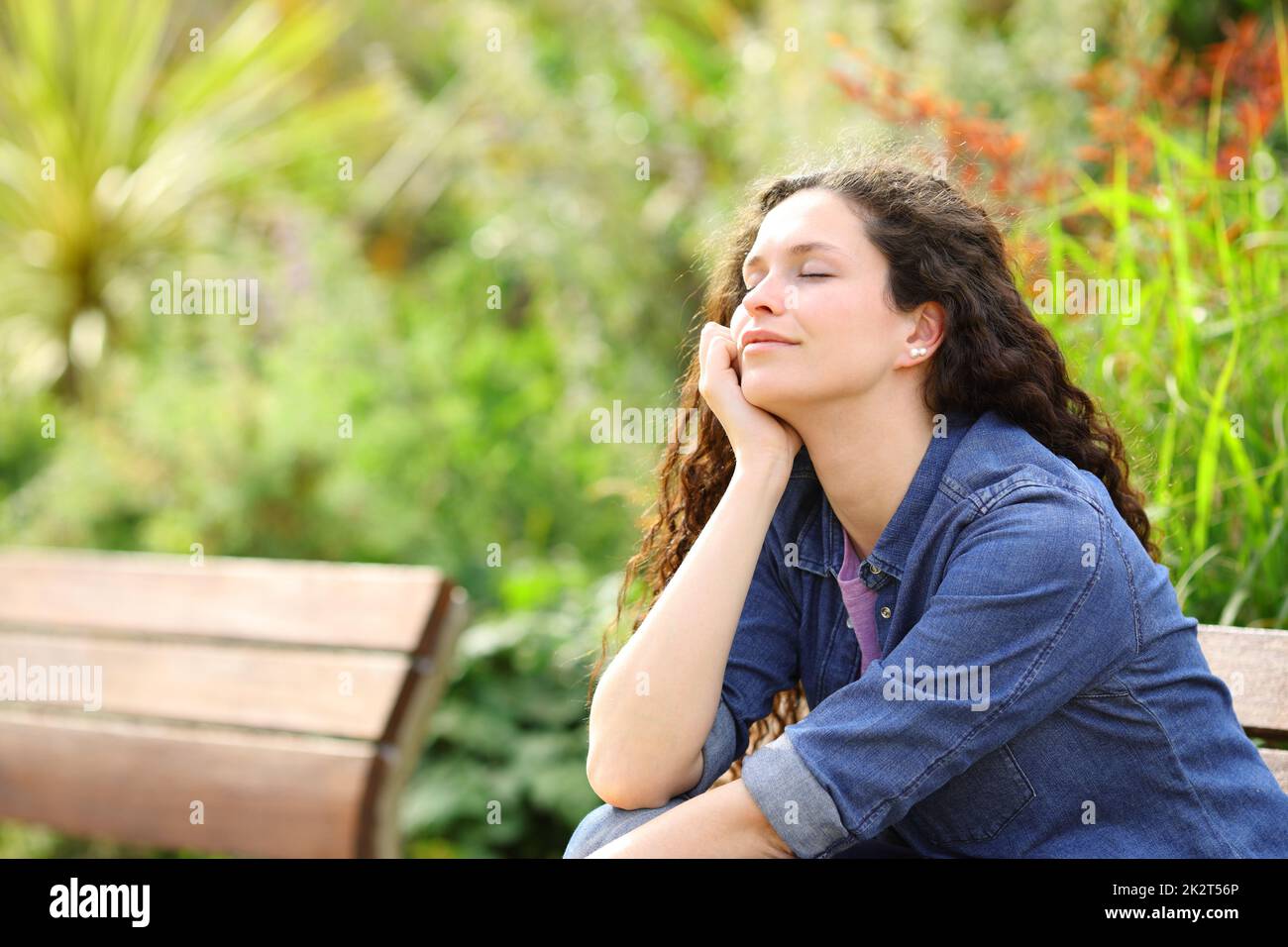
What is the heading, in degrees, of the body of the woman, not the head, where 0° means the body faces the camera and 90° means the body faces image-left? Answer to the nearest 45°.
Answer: approximately 45°

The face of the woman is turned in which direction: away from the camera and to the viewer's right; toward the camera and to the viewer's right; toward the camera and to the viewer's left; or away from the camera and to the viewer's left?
toward the camera and to the viewer's left

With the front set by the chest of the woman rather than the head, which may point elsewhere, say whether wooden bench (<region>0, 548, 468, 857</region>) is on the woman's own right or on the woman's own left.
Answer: on the woman's own right
